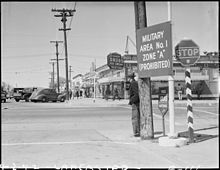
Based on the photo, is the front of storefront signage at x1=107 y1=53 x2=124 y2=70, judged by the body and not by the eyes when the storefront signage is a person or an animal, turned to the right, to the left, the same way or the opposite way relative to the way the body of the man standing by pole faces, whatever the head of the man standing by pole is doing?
to the left

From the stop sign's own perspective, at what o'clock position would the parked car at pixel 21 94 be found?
The parked car is roughly at 5 o'clock from the stop sign.

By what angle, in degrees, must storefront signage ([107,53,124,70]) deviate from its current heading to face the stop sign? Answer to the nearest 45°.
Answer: approximately 45° to its left

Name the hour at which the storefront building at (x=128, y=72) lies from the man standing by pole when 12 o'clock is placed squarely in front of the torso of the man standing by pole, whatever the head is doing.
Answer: The storefront building is roughly at 3 o'clock from the man standing by pole.

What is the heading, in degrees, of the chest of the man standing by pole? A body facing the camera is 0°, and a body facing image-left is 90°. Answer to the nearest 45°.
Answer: approximately 90°

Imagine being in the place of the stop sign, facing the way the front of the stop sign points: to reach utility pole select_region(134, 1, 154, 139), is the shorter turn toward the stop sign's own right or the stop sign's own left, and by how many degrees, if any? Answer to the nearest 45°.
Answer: approximately 135° to the stop sign's own right

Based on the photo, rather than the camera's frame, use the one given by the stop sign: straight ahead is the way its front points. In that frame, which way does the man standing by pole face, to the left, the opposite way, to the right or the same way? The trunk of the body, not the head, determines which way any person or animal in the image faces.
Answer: to the right

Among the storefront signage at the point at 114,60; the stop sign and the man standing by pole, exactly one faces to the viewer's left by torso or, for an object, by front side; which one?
the man standing by pole

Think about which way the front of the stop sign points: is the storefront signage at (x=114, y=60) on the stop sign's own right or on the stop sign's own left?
on the stop sign's own right

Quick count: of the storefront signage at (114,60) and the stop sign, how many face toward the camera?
2
